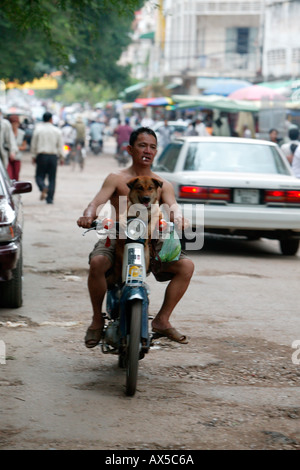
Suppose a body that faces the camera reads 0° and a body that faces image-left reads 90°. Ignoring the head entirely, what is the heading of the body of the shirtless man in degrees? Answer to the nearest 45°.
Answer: approximately 0°

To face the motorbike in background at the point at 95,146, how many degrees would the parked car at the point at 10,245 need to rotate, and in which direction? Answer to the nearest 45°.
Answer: approximately 180°

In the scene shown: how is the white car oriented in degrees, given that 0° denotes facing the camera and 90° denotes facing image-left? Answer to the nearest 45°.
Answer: approximately 135°

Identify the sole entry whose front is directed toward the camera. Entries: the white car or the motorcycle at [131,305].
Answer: the motorcycle

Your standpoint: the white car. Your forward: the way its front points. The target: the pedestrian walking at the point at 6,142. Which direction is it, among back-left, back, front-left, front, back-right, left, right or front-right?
front

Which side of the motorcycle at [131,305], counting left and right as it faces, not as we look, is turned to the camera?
front

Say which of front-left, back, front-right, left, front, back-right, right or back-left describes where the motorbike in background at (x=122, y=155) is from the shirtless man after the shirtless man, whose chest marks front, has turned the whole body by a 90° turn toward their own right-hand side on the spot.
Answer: right

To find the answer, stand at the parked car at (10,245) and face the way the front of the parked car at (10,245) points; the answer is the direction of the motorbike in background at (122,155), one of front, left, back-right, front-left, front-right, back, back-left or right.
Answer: back

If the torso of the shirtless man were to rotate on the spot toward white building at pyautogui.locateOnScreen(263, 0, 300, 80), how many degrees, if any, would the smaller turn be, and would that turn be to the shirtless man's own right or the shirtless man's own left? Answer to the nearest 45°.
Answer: approximately 180°

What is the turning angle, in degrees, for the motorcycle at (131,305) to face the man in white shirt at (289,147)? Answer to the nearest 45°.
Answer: approximately 180°

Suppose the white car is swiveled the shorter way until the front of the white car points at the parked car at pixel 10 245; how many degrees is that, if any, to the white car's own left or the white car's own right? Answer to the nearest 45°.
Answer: approximately 90° to the white car's own left

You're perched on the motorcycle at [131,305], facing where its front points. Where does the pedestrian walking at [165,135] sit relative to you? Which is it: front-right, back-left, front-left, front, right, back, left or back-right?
back

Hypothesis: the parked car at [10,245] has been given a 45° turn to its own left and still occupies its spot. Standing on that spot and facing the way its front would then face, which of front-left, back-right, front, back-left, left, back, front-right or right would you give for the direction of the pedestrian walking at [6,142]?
back-left

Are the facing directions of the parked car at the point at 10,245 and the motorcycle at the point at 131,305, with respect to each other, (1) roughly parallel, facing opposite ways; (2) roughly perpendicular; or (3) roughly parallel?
roughly parallel
